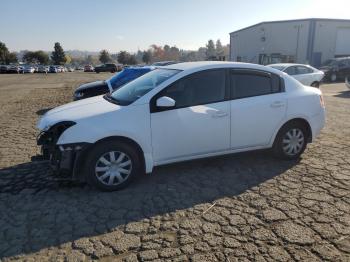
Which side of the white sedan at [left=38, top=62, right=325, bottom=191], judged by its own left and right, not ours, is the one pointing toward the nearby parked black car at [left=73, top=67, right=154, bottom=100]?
right

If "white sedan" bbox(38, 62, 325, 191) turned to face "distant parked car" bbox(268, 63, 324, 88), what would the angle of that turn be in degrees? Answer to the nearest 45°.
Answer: approximately 180°

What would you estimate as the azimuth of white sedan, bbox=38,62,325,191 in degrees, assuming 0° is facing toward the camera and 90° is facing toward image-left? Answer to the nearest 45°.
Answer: approximately 45°

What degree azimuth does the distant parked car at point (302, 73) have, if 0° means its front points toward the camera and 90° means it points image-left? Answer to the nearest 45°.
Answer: approximately 90°

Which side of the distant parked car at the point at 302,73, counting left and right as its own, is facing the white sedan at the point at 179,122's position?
left

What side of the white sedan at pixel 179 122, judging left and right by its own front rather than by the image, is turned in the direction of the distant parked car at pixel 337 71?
back
